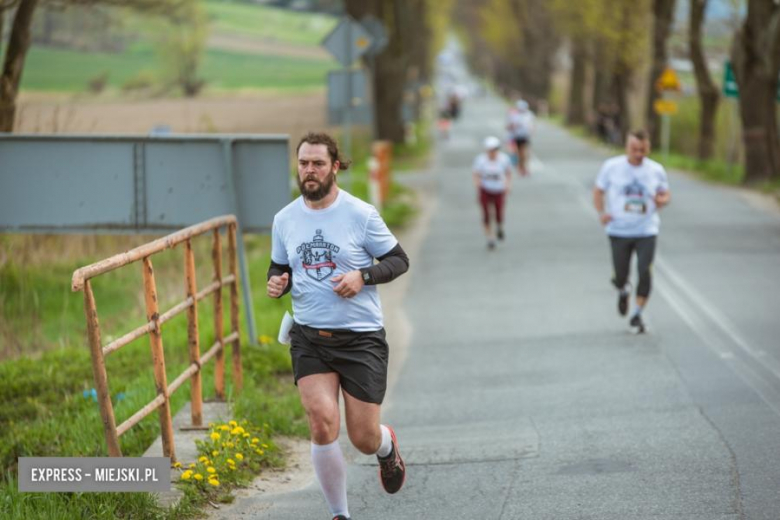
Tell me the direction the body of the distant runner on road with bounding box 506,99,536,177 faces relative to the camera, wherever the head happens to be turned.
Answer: toward the camera

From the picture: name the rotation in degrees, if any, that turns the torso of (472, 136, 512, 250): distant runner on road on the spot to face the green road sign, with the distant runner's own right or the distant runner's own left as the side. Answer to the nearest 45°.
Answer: approximately 135° to the distant runner's own left

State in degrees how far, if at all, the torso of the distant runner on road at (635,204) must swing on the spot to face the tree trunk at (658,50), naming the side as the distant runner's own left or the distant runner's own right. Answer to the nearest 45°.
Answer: approximately 180°

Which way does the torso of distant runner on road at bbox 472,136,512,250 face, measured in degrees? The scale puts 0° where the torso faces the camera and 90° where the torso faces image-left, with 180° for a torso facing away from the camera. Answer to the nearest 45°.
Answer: approximately 0°

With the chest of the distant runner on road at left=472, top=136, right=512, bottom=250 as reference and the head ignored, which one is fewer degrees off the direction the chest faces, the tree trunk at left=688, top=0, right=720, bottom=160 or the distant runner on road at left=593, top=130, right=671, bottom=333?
the distant runner on road

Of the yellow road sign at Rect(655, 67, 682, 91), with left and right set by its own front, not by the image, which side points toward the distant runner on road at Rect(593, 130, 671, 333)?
front

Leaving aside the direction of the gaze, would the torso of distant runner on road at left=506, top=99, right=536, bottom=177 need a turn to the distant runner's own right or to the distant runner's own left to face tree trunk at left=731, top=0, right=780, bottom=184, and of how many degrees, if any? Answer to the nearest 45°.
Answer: approximately 45° to the distant runner's own left

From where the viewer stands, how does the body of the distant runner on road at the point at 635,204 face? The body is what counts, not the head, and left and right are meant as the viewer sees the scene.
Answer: facing the viewer

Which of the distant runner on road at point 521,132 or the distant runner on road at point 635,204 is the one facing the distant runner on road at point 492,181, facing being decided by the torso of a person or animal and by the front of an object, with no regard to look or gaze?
the distant runner on road at point 521,132

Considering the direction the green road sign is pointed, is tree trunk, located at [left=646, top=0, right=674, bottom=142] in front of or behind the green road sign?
behind

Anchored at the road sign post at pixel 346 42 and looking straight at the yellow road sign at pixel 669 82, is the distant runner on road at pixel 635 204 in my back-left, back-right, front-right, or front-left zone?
back-right

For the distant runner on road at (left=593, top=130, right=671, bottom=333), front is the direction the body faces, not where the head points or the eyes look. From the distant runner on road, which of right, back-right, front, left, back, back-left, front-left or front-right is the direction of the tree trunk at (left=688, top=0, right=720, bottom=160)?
back

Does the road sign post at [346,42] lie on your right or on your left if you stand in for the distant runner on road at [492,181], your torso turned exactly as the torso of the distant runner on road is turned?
on your right

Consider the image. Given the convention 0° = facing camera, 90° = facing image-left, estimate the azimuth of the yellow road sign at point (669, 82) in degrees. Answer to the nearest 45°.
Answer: approximately 0°

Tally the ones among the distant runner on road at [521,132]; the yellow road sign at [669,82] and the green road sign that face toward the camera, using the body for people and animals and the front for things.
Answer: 3
